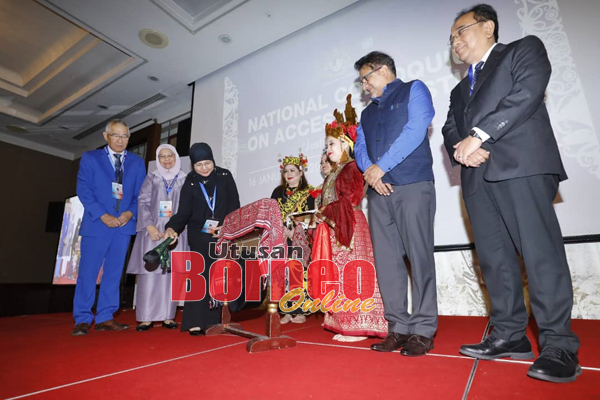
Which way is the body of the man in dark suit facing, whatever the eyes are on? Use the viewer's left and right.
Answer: facing the viewer and to the left of the viewer

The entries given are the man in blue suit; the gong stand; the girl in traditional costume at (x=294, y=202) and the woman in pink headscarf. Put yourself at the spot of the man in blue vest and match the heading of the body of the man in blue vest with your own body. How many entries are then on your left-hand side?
0

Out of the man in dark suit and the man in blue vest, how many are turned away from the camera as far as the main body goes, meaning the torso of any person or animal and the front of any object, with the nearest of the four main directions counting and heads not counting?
0

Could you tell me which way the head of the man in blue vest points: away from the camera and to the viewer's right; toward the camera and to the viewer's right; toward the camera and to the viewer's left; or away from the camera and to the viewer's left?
toward the camera and to the viewer's left

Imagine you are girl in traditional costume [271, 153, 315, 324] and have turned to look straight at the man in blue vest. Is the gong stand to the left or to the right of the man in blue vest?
right

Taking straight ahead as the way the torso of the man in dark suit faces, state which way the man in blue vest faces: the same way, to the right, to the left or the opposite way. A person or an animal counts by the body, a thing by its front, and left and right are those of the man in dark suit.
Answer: the same way

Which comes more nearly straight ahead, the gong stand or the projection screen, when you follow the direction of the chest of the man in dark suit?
the gong stand

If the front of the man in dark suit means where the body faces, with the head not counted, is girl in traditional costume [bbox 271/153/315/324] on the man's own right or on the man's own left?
on the man's own right

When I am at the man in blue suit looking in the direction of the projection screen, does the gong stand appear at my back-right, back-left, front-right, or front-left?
front-right

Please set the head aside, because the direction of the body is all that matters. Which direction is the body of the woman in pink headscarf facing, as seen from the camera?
toward the camera

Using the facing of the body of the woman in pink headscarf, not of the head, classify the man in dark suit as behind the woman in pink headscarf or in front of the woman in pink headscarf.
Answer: in front

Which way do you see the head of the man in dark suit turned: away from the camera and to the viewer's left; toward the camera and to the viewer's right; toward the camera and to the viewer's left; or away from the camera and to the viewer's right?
toward the camera and to the viewer's left

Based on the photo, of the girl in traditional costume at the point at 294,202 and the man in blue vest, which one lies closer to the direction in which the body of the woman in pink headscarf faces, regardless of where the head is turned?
the man in blue vest

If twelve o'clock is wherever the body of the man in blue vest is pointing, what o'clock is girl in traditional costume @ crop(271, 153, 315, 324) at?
The girl in traditional costume is roughly at 3 o'clock from the man in blue vest.

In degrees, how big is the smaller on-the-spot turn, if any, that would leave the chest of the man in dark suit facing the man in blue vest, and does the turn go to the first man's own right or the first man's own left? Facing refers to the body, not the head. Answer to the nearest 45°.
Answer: approximately 45° to the first man's own right

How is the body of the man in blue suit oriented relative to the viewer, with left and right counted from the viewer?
facing the viewer and to the right of the viewer

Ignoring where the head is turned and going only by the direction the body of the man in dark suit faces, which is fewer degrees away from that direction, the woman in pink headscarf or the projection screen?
the woman in pink headscarf
